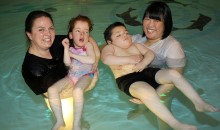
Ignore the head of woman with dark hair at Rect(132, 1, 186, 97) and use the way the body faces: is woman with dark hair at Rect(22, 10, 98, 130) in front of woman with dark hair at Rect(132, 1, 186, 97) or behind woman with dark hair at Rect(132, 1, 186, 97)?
in front

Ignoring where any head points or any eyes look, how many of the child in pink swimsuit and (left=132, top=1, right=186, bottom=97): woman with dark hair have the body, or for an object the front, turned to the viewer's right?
0

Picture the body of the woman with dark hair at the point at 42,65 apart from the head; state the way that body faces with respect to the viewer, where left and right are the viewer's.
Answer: facing the viewer and to the right of the viewer

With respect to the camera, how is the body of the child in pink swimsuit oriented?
toward the camera

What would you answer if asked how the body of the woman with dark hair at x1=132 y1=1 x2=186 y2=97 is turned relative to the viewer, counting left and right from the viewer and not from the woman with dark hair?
facing the viewer and to the left of the viewer

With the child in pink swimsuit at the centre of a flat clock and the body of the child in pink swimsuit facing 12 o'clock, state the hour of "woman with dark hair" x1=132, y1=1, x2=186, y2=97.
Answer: The woman with dark hair is roughly at 9 o'clock from the child in pink swimsuit.

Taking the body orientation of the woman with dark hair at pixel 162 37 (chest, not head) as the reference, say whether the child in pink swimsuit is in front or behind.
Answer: in front
